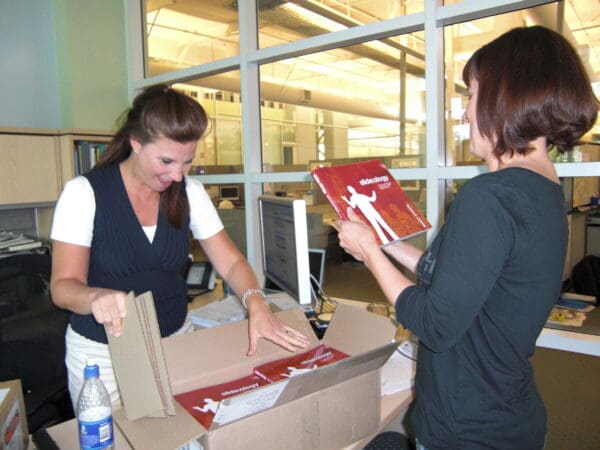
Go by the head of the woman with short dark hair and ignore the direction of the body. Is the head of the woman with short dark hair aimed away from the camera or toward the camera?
away from the camera

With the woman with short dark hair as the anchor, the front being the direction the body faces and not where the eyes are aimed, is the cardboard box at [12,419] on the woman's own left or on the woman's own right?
on the woman's own left

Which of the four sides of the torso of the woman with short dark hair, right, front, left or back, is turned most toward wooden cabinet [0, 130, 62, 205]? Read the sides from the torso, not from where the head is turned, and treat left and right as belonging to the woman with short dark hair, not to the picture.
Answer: front

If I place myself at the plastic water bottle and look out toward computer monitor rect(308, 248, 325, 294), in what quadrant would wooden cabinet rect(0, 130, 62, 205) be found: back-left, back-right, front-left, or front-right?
front-left

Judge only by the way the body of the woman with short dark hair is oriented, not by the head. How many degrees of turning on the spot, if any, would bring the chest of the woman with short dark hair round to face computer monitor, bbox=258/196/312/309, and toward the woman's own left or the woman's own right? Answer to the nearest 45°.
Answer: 0° — they already face it

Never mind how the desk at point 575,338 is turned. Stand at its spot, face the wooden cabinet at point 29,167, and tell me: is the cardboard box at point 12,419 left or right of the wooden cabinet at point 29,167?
left

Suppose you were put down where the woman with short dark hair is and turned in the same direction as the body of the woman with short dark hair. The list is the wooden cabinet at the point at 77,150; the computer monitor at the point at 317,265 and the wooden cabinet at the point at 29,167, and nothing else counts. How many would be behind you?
0

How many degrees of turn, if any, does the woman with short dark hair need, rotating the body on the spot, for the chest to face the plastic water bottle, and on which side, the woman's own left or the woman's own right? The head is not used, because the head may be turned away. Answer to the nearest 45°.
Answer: approximately 45° to the woman's own left

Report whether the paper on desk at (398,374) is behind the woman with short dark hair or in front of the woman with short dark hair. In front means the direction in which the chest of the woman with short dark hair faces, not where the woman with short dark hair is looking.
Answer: in front

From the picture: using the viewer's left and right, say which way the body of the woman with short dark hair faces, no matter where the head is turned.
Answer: facing away from the viewer and to the left of the viewer

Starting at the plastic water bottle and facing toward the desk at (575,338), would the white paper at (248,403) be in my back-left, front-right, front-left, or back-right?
front-right
